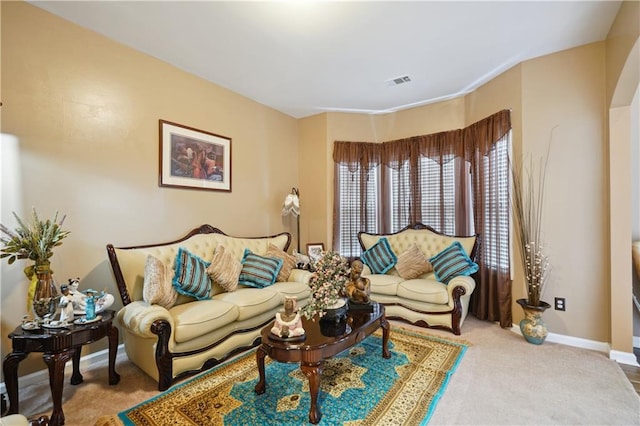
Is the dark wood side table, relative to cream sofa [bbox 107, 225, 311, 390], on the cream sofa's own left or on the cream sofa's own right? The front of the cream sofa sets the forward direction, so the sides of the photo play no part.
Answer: on the cream sofa's own right

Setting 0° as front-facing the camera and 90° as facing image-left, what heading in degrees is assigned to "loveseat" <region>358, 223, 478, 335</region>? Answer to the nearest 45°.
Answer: approximately 45°

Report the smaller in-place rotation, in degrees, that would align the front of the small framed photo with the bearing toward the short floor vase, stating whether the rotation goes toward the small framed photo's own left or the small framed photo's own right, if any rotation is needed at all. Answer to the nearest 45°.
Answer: approximately 45° to the small framed photo's own left

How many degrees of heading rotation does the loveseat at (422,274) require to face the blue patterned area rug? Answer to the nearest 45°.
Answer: approximately 45° to its left

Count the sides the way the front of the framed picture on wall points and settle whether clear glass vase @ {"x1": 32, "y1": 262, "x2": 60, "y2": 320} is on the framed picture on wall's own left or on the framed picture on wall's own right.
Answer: on the framed picture on wall's own right

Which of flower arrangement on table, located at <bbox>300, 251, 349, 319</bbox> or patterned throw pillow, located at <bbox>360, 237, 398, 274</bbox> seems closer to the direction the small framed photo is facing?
the flower arrangement on table

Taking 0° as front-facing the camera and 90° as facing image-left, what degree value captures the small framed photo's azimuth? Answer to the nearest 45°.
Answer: approximately 0°

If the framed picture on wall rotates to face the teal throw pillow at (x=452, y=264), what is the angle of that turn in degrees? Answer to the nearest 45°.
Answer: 0° — it already faces it

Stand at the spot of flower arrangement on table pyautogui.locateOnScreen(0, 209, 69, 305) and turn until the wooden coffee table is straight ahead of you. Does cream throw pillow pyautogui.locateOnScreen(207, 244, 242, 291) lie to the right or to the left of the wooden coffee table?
left

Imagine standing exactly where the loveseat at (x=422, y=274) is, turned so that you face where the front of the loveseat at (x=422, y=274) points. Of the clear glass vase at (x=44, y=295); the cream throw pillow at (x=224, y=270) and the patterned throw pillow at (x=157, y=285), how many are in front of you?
3
